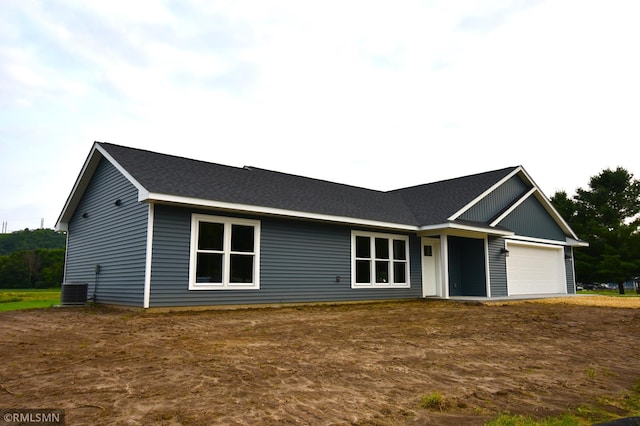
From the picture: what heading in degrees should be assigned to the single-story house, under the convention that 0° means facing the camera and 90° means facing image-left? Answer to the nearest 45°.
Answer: approximately 315°
